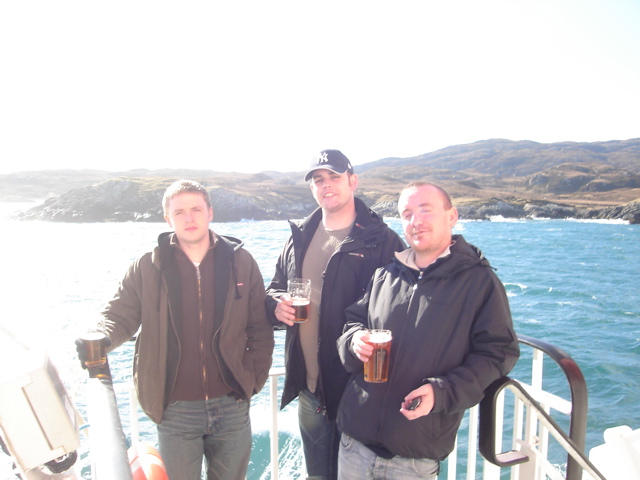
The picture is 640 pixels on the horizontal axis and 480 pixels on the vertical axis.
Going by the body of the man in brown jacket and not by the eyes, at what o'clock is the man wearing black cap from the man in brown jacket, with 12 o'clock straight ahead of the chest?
The man wearing black cap is roughly at 9 o'clock from the man in brown jacket.

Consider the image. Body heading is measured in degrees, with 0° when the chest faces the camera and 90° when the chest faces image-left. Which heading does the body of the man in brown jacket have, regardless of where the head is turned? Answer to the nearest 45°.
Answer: approximately 0°

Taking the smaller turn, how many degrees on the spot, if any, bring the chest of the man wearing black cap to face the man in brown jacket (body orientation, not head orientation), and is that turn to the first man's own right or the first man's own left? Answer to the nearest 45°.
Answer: approximately 45° to the first man's own right
